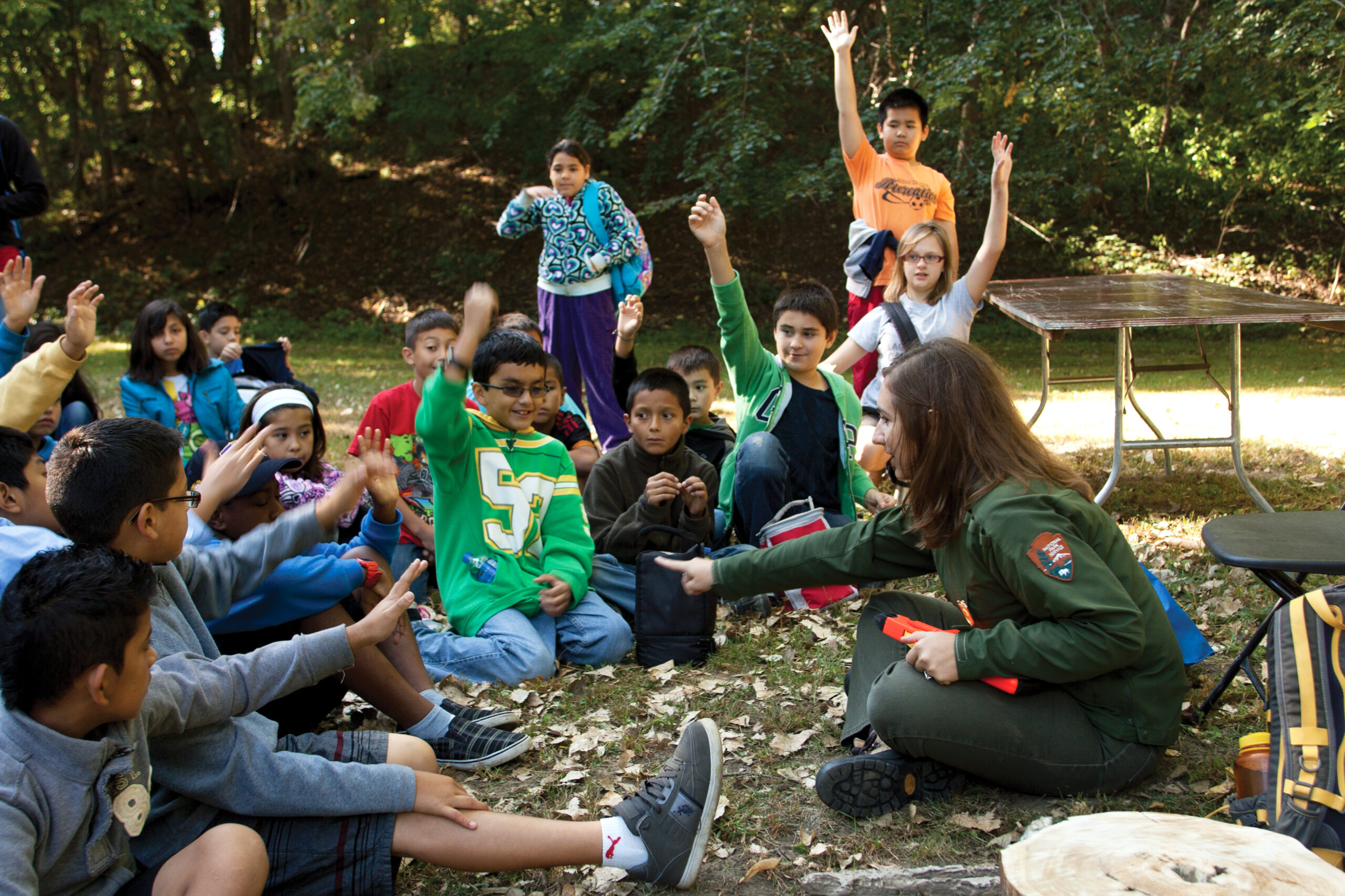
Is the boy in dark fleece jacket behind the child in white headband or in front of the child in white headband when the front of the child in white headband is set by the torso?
in front

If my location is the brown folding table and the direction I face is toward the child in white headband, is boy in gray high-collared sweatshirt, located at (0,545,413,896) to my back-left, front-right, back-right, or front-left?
front-left

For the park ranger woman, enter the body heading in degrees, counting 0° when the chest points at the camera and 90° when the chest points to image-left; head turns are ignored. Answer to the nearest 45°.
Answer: approximately 90°

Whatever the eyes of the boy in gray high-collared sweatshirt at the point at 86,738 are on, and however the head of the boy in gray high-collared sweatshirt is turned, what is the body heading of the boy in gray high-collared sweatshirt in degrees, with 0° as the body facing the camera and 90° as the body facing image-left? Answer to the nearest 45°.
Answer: approximately 270°

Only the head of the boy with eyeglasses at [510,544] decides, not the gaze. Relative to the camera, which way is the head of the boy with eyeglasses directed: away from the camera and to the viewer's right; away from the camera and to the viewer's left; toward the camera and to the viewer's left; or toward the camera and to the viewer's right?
toward the camera and to the viewer's right

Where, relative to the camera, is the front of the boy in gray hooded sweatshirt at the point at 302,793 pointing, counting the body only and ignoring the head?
to the viewer's right

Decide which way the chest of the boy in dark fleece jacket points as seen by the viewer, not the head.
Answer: toward the camera

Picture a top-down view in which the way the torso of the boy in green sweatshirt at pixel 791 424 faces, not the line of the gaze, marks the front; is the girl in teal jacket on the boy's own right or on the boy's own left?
on the boy's own right

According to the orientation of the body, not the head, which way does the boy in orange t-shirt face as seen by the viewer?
toward the camera

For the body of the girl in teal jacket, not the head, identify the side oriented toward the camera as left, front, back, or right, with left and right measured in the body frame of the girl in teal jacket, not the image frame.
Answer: front

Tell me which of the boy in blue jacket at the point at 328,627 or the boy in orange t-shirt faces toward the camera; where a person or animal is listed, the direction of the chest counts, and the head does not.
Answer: the boy in orange t-shirt

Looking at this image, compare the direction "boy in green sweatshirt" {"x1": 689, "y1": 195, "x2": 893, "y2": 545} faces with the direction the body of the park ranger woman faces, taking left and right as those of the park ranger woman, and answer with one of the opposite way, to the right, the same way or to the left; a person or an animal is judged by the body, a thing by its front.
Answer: to the left
